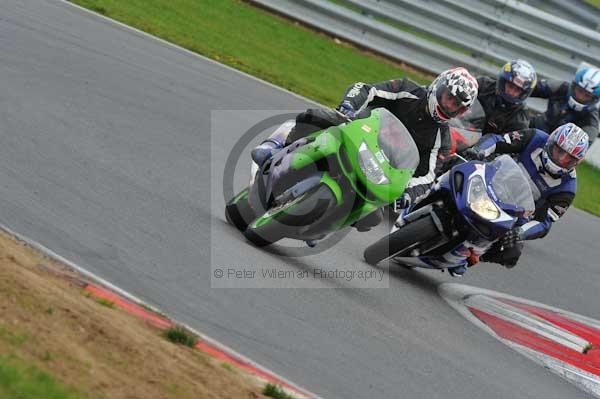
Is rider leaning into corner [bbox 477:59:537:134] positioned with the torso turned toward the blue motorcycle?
yes

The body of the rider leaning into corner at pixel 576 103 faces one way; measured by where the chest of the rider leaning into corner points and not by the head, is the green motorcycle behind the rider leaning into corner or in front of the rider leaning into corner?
in front

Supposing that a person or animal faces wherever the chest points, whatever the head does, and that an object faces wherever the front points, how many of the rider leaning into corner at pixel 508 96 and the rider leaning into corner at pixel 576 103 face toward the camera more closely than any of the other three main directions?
2

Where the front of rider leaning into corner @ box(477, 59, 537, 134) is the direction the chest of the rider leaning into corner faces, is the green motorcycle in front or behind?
in front

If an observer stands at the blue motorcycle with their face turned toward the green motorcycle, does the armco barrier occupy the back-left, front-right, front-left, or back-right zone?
back-right

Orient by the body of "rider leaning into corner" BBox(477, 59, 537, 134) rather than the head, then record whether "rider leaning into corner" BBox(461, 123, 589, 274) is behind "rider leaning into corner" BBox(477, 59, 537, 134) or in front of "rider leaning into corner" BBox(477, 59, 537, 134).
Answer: in front

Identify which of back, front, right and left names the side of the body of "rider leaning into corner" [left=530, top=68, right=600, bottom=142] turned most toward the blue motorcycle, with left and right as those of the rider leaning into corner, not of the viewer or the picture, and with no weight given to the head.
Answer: front

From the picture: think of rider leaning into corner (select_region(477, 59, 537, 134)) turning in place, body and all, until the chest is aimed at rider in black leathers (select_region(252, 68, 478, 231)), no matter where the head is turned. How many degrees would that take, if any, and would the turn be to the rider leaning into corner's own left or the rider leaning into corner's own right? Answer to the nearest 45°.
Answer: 0° — they already face them

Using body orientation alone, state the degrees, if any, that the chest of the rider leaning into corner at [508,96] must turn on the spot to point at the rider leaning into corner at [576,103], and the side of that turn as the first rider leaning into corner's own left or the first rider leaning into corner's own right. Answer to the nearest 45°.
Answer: approximately 135° to the first rider leaning into corner's own left

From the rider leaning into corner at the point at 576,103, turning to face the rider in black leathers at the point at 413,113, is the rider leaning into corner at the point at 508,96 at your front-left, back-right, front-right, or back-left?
front-right

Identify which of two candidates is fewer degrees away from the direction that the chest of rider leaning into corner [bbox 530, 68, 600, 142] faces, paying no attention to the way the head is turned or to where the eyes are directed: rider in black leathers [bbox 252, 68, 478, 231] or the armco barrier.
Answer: the rider in black leathers

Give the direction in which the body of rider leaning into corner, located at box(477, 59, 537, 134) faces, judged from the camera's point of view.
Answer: toward the camera
